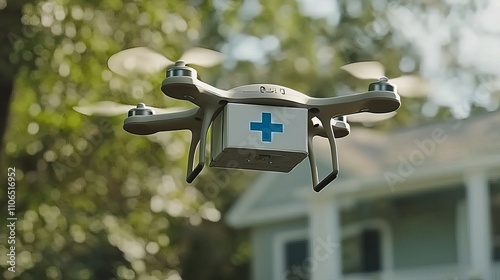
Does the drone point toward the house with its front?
no

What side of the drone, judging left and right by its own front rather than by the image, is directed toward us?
front
